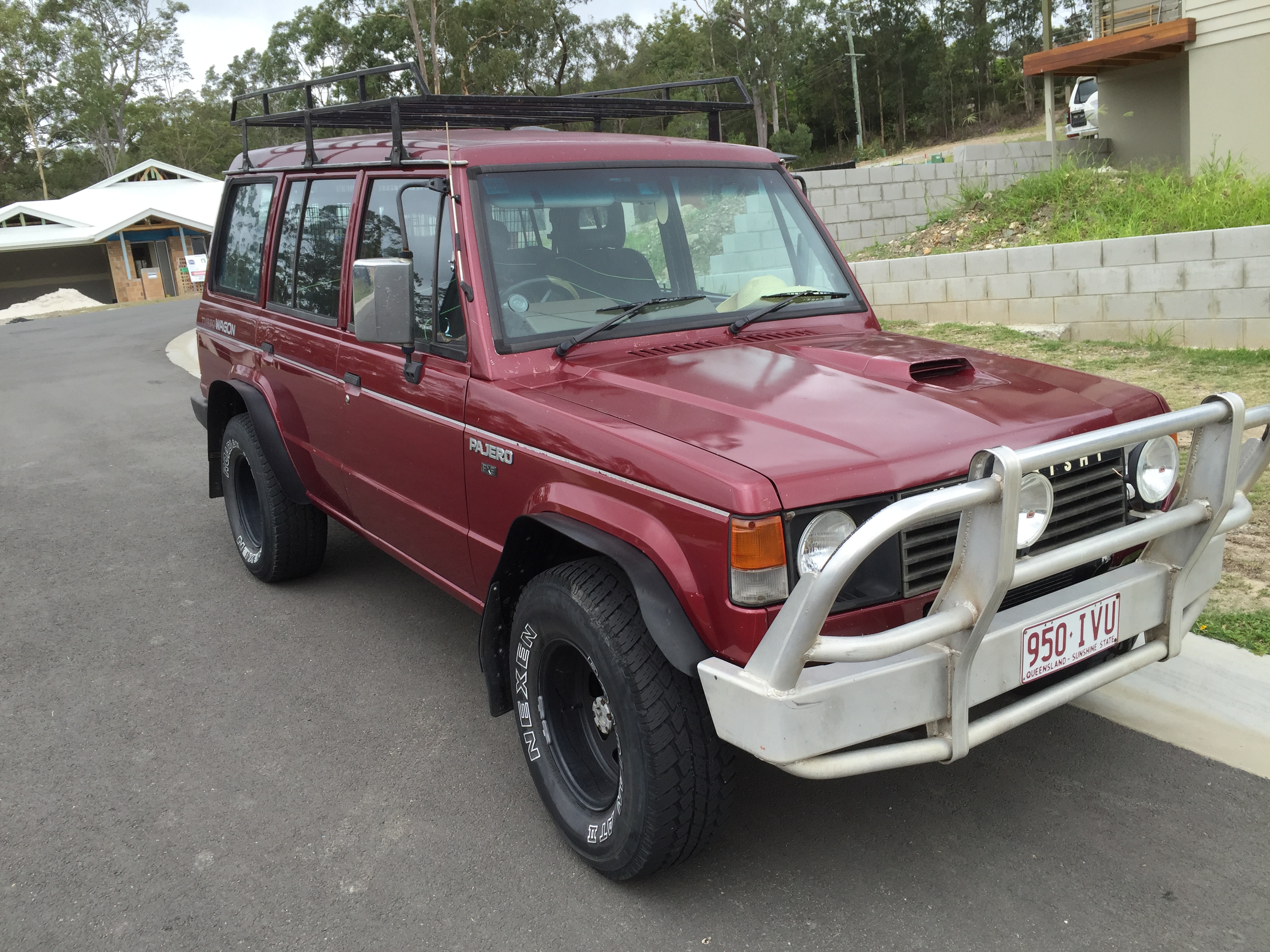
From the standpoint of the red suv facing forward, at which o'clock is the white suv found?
The white suv is roughly at 8 o'clock from the red suv.

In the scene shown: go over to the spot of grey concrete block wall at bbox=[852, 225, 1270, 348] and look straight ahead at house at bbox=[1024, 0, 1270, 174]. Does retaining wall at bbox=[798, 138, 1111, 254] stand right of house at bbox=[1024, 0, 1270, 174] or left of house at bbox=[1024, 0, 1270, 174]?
left

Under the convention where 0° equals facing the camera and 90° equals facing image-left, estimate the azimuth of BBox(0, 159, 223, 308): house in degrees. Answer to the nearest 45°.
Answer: approximately 0°

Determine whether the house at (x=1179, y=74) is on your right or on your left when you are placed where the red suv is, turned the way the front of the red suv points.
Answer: on your left

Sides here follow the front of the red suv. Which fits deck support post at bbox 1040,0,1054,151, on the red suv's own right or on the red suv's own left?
on the red suv's own left

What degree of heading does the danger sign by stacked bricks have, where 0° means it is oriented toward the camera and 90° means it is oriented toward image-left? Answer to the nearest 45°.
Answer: approximately 0°

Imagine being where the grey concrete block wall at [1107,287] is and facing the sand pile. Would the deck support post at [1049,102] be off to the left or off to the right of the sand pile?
right

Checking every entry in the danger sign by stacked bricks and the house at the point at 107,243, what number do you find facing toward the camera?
2

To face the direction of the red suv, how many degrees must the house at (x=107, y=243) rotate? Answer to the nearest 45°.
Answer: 0° — it already faces it

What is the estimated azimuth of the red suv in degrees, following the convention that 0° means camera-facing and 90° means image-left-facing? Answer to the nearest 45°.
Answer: approximately 315°
